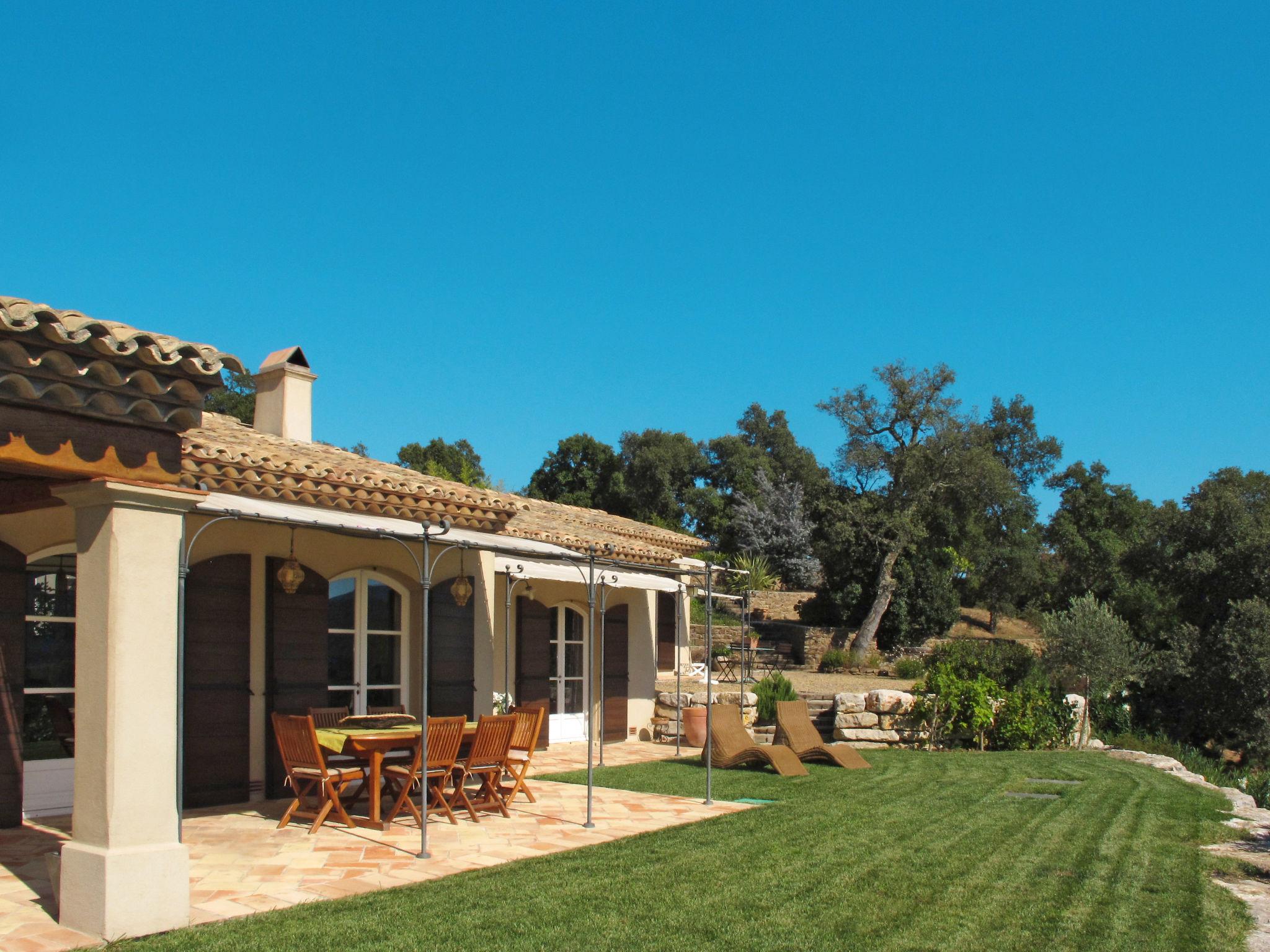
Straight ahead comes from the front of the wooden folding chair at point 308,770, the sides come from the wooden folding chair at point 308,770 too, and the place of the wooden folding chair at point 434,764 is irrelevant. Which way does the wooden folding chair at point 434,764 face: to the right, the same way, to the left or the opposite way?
to the left

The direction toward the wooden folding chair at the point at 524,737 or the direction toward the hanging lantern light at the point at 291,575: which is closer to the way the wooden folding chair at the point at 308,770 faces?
the wooden folding chair

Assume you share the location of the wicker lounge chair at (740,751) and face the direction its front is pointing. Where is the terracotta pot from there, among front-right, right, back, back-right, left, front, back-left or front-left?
back-left

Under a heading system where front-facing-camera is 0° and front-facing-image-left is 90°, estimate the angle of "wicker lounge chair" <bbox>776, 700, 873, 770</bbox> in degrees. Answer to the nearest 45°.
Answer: approximately 315°

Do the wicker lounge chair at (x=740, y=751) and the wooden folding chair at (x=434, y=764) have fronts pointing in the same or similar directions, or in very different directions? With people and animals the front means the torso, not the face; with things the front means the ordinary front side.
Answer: very different directions

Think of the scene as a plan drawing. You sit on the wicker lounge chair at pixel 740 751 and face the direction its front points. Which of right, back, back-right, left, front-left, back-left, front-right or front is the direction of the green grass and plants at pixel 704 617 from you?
back-left

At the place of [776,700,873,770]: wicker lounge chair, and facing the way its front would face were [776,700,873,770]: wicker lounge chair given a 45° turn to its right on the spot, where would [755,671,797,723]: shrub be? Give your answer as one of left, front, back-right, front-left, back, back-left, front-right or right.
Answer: back

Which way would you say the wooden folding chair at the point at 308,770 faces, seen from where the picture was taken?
facing away from the viewer and to the right of the viewer

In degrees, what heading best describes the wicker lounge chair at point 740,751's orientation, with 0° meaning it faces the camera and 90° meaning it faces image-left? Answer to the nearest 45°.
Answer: approximately 315°

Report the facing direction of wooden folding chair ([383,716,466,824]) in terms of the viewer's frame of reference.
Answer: facing away from the viewer and to the left of the viewer

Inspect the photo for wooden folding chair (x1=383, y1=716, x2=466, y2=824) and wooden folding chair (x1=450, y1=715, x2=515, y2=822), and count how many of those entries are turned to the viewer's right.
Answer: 0

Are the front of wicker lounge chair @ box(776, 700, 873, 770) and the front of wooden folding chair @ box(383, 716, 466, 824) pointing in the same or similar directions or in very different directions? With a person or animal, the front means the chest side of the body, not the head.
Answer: very different directions
